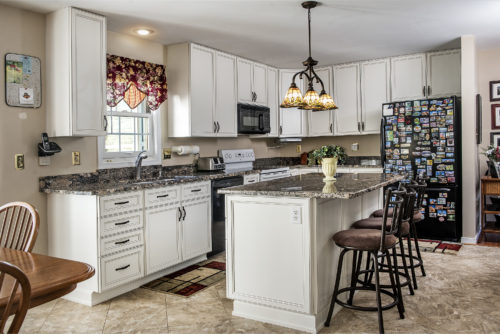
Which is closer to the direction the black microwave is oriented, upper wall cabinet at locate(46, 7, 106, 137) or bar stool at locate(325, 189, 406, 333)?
the bar stool

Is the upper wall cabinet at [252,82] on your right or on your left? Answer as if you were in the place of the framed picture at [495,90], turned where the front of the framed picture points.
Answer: on your right

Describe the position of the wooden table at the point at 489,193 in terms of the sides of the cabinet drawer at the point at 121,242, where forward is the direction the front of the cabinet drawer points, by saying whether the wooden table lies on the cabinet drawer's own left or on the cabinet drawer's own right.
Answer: on the cabinet drawer's own left

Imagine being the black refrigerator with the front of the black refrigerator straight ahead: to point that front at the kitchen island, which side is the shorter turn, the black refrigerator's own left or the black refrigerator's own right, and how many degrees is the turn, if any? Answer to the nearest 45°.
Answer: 0° — it already faces it

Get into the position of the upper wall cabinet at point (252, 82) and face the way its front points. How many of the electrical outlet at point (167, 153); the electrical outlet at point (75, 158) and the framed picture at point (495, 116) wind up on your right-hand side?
2

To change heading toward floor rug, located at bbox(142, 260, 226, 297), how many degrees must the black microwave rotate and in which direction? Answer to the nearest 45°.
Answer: approximately 45° to its right
